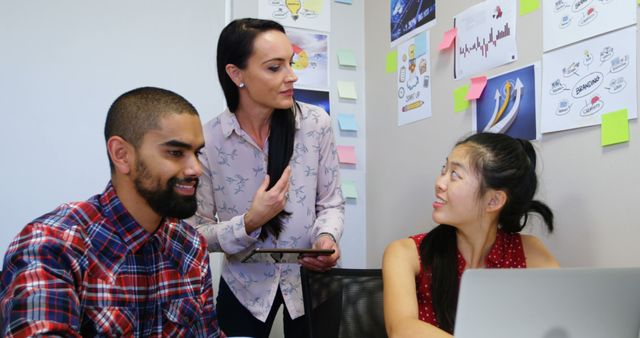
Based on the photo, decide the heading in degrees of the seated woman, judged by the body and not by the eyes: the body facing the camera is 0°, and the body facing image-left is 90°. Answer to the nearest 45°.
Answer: approximately 0°

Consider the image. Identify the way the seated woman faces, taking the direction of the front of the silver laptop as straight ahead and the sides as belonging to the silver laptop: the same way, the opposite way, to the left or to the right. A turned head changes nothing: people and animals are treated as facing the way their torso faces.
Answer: the opposite way

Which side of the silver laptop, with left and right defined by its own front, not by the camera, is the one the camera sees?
back

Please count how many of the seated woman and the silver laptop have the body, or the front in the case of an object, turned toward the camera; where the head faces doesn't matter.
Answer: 1

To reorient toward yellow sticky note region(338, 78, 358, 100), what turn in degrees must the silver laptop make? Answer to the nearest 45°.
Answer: approximately 45° to its left
